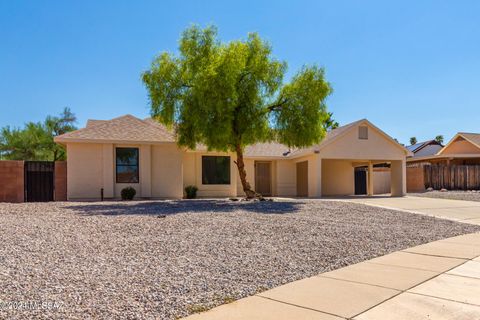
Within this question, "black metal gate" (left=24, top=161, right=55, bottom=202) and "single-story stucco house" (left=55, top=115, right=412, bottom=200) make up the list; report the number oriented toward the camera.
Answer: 2

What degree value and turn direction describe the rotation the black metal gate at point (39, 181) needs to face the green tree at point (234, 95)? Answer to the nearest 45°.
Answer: approximately 45° to its left

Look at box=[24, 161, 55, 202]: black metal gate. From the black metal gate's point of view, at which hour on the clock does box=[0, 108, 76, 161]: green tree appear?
The green tree is roughly at 6 o'clock from the black metal gate.

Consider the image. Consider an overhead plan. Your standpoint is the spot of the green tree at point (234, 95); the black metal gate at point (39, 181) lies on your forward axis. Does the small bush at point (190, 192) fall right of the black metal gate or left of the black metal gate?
right

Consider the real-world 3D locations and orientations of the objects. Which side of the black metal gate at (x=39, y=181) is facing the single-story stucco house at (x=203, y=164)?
left

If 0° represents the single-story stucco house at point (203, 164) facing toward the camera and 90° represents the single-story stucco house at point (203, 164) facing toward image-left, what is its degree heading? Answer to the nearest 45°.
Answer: approximately 0°

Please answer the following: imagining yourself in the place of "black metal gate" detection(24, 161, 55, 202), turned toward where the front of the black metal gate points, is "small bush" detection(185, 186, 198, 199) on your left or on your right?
on your left

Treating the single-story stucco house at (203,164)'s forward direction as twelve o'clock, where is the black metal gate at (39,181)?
The black metal gate is roughly at 2 o'clock from the single-story stucco house.

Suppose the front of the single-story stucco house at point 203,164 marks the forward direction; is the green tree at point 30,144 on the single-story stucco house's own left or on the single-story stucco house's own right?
on the single-story stucco house's own right
